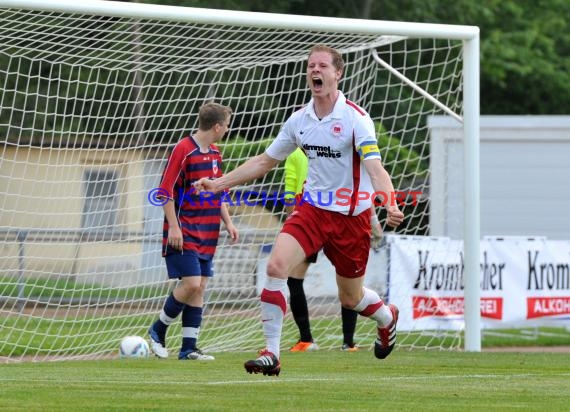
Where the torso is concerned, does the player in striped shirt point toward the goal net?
no

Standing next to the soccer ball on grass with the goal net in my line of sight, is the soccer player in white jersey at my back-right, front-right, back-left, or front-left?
back-right

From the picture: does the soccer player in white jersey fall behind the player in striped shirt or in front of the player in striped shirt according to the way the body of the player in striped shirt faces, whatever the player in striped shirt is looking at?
in front

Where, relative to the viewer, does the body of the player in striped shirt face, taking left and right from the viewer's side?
facing the viewer and to the right of the viewer
